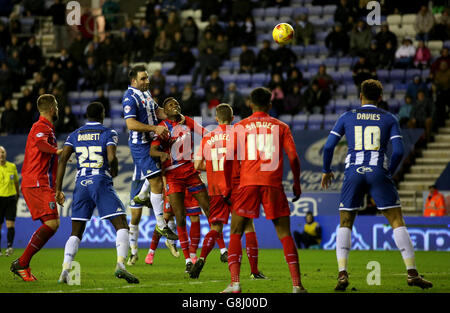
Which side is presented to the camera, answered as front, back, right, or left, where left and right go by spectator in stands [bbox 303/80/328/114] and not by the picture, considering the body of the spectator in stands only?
front

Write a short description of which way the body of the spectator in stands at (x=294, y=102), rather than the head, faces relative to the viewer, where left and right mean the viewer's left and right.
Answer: facing the viewer

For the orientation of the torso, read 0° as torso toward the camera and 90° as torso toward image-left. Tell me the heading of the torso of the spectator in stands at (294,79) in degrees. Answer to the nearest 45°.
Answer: approximately 0°

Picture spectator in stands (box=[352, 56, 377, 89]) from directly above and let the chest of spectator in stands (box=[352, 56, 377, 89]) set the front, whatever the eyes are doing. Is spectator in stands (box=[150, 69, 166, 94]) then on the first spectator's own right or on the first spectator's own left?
on the first spectator's own right

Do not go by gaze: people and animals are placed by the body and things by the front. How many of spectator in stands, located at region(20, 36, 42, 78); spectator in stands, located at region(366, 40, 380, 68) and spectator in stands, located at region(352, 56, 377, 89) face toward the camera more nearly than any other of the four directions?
3

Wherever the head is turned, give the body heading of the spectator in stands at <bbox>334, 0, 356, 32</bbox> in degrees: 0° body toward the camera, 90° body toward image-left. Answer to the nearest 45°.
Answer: approximately 0°

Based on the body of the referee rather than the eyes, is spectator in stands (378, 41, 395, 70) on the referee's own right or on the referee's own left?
on the referee's own left

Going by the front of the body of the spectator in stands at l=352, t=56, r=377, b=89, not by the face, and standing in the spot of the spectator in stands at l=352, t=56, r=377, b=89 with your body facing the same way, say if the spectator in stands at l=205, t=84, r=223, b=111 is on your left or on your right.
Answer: on your right

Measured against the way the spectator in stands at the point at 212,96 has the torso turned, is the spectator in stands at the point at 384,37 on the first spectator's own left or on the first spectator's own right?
on the first spectator's own left

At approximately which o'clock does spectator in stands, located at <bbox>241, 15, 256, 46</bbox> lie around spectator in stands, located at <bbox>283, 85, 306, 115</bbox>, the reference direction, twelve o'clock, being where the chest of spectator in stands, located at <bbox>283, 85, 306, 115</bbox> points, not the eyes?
spectator in stands, located at <bbox>241, 15, 256, 46</bbox> is roughly at 5 o'clock from spectator in stands, located at <bbox>283, 85, 306, 115</bbox>.

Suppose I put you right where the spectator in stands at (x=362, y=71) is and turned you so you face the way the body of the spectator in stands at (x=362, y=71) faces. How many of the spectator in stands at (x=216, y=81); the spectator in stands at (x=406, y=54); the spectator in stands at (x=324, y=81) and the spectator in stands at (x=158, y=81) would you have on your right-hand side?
3

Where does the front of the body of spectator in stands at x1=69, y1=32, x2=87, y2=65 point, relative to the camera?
toward the camera

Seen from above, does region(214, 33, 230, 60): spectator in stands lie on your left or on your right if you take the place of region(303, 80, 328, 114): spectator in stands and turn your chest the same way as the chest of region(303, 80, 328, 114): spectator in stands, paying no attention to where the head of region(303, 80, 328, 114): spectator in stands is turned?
on your right

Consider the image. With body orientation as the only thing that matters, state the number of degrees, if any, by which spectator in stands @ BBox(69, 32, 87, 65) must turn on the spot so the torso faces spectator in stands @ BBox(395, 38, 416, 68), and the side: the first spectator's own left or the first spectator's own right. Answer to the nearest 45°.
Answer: approximately 45° to the first spectator's own left
